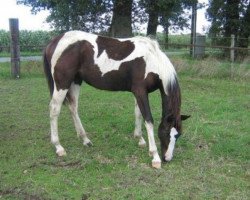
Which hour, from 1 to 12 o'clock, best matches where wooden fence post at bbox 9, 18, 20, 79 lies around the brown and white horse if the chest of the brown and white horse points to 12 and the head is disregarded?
The wooden fence post is roughly at 8 o'clock from the brown and white horse.

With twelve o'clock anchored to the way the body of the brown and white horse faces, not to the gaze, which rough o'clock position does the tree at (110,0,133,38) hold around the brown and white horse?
The tree is roughly at 9 o'clock from the brown and white horse.

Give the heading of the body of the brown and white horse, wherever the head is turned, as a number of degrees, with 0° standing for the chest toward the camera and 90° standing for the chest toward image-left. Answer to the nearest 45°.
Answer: approximately 270°

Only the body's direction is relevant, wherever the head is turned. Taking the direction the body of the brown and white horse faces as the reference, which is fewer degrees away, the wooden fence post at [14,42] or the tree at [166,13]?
the tree

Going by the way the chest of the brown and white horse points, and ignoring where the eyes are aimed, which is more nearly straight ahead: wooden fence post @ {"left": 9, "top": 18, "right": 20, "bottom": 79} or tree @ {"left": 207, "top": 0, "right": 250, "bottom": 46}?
the tree

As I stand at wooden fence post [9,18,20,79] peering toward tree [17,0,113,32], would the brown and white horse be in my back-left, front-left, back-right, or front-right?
back-right

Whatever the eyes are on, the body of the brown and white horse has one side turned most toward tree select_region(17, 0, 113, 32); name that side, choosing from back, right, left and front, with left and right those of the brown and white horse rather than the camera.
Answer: left

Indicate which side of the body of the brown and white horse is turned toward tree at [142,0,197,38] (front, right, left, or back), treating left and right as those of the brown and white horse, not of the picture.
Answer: left
